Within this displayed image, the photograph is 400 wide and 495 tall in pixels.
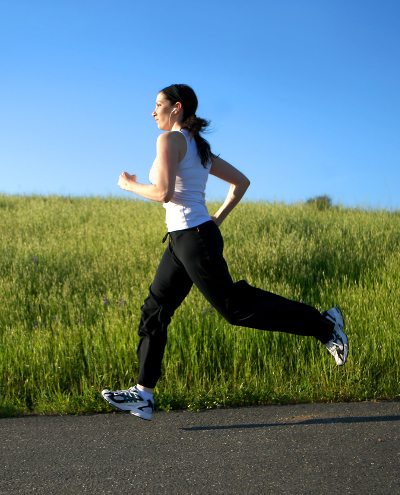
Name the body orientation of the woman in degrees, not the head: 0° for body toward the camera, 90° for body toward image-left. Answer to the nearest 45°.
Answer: approximately 90°

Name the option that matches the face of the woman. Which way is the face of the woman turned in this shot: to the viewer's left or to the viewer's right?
to the viewer's left
